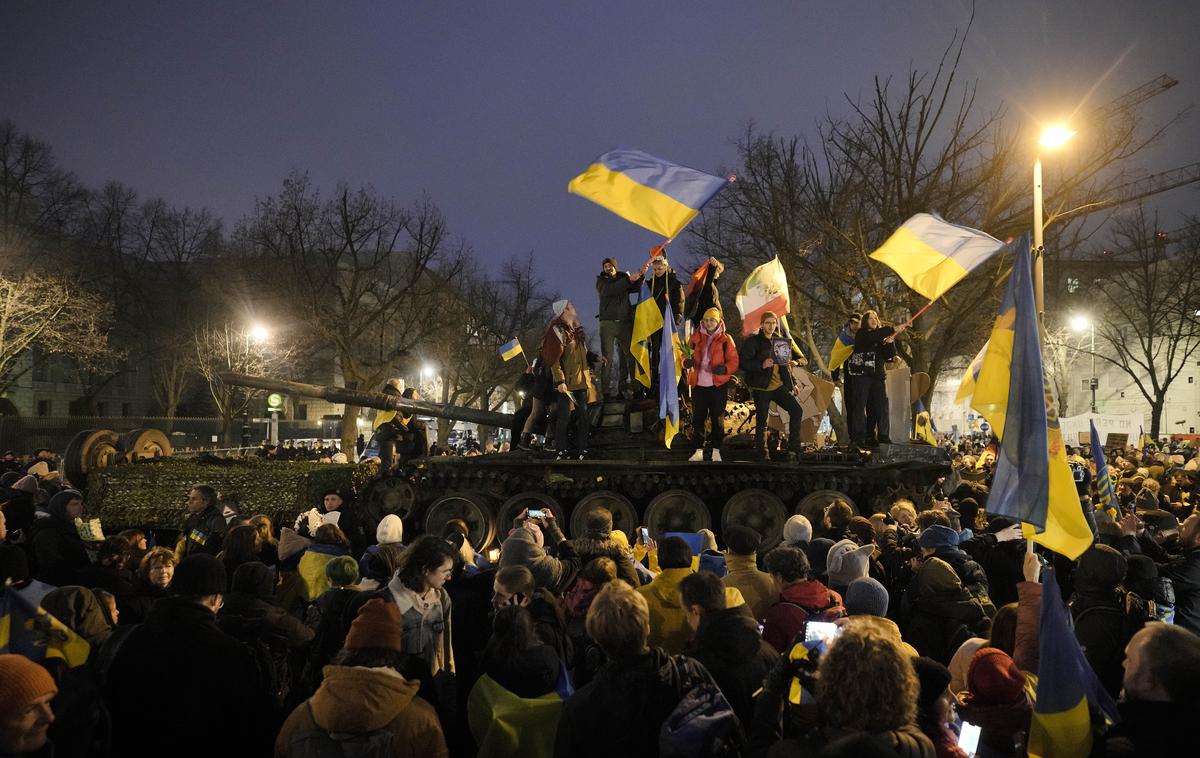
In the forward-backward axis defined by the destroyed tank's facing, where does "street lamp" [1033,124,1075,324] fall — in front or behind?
behind

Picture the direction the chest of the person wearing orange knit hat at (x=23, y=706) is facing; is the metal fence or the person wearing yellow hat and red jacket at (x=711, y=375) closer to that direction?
the person wearing yellow hat and red jacket

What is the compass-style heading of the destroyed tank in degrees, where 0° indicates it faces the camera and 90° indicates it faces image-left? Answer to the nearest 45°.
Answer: approximately 90°

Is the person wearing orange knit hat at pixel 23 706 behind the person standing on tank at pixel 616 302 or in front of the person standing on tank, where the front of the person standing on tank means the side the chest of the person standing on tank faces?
in front

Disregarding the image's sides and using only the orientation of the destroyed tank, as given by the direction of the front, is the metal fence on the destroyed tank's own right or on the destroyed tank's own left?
on the destroyed tank's own right

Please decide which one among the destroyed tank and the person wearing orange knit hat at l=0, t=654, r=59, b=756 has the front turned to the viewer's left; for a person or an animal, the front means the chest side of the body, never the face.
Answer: the destroyed tank

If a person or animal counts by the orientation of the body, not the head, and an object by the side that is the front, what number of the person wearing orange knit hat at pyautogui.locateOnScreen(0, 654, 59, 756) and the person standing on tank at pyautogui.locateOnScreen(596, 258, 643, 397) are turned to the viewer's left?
0

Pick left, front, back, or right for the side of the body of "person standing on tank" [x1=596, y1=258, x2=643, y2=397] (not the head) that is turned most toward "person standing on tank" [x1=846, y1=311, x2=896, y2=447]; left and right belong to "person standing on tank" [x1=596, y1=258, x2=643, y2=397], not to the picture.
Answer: left

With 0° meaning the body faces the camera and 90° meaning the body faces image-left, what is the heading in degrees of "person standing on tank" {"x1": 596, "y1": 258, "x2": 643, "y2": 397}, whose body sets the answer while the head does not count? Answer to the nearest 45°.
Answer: approximately 0°

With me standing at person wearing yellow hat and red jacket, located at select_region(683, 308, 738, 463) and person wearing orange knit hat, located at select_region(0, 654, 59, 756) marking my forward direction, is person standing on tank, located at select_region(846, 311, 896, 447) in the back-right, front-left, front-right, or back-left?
back-left

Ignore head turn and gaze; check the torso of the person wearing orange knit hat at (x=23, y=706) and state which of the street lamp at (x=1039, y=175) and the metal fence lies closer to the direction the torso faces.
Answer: the street lamp
